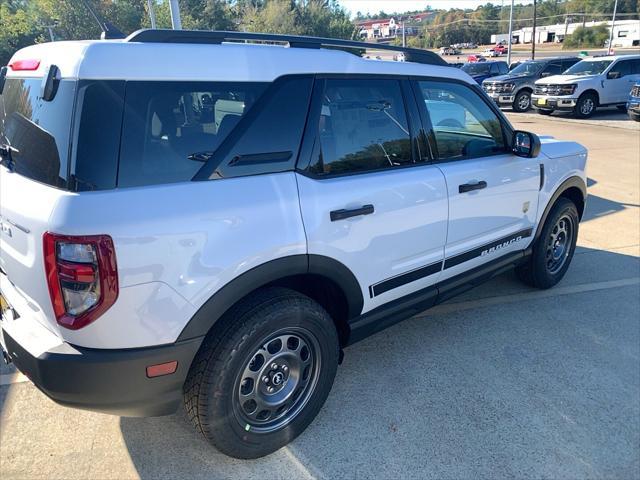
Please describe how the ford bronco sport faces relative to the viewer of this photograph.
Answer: facing away from the viewer and to the right of the viewer

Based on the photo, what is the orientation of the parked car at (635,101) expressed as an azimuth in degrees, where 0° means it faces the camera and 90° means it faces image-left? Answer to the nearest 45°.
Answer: approximately 45°

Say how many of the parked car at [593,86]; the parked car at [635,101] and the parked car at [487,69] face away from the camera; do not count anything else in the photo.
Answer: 0

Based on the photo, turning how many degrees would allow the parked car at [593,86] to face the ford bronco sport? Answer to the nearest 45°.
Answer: approximately 45° to its left

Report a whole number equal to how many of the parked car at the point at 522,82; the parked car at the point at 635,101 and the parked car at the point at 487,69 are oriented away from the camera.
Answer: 0

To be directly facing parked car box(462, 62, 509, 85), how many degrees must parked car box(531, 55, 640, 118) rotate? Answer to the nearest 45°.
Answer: approximately 90° to its right

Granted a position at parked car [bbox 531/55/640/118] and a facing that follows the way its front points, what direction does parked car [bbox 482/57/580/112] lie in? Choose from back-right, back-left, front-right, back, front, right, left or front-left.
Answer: right

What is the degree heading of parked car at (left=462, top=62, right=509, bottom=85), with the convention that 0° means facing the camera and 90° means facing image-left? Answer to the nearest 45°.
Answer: approximately 45°

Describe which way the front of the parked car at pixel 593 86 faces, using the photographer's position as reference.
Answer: facing the viewer and to the left of the viewer

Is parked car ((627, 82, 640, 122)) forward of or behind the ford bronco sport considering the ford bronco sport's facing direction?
forward

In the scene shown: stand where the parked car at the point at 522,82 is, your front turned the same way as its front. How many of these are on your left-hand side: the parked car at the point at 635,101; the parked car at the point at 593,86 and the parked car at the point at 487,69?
2

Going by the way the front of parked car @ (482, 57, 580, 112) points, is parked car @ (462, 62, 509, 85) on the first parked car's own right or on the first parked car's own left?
on the first parked car's own right

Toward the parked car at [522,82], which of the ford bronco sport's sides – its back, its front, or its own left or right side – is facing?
front
